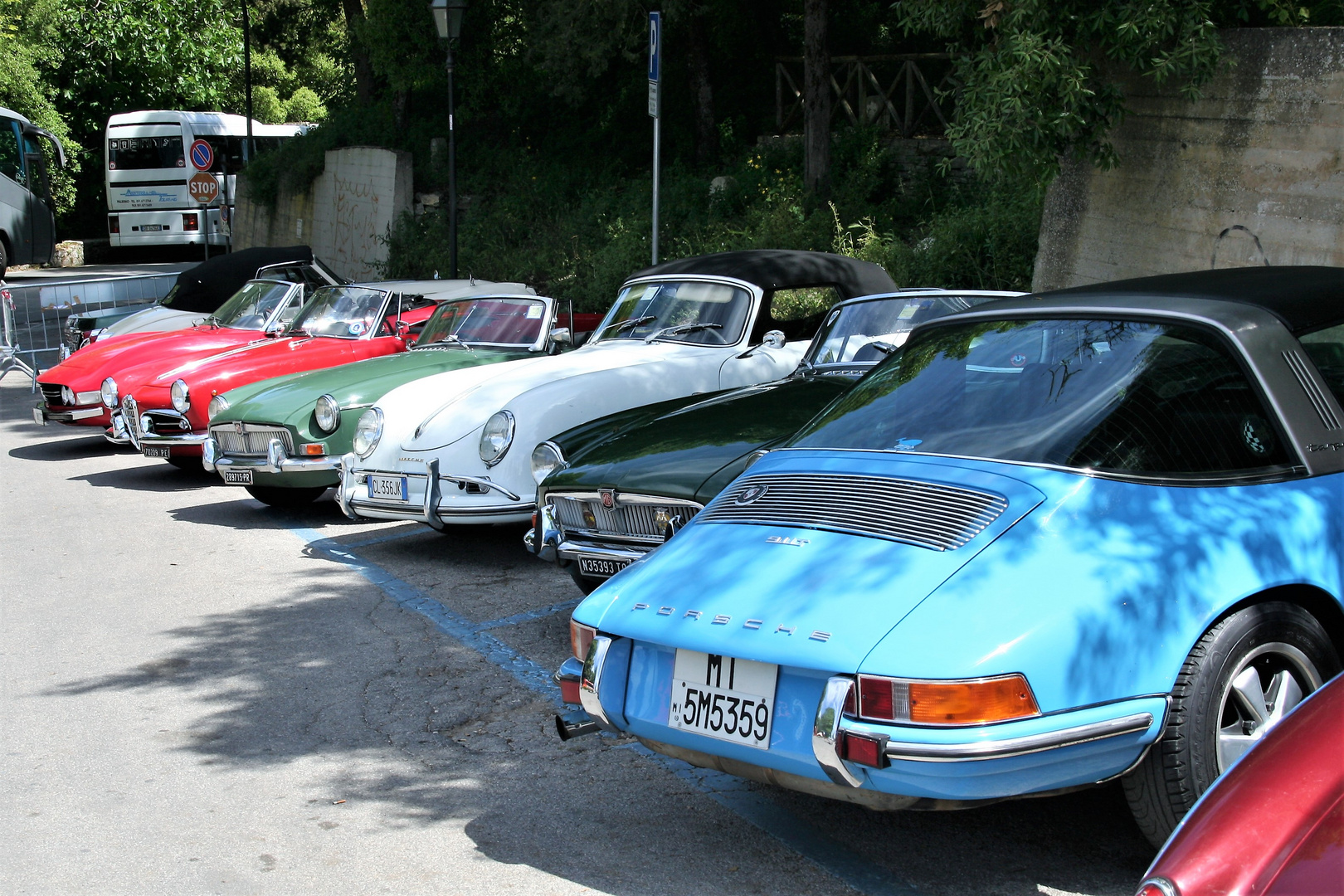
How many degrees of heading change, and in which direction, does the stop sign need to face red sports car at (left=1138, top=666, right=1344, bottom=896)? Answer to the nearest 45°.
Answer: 0° — it already faces it

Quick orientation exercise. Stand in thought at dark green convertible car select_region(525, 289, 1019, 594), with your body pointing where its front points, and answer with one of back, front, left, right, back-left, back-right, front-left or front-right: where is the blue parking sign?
back-right

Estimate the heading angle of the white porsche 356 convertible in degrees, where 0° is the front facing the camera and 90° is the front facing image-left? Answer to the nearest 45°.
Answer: approximately 45°

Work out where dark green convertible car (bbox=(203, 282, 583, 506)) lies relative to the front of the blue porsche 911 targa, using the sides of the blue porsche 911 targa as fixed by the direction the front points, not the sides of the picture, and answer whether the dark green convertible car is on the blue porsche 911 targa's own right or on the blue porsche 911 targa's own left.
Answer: on the blue porsche 911 targa's own left
